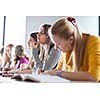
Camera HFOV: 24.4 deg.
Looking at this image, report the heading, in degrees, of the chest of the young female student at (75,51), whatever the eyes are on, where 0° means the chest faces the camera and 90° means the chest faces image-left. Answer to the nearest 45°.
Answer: approximately 90°
